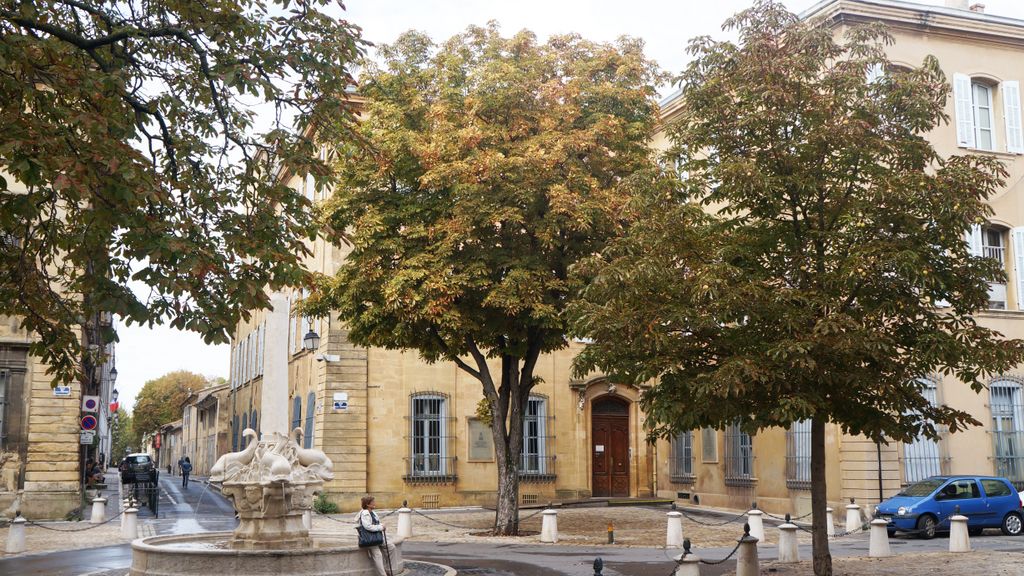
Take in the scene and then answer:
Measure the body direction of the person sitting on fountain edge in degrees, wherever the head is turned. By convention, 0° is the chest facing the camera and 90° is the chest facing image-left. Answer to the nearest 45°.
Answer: approximately 315°

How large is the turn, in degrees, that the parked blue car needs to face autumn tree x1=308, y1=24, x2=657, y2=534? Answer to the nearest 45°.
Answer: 0° — it already faces it

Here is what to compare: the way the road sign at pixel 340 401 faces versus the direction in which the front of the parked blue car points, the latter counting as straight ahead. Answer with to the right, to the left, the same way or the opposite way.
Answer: to the left

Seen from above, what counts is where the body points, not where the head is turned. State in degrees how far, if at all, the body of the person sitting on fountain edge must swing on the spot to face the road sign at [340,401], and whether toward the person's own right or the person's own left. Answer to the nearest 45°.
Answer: approximately 135° to the person's own left

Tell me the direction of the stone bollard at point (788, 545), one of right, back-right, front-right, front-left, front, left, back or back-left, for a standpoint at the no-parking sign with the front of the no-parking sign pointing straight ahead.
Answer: front-left

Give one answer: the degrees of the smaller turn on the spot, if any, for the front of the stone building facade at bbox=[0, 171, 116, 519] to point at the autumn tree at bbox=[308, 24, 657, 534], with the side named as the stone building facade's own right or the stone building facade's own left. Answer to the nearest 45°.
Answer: approximately 45° to the stone building facade's own left

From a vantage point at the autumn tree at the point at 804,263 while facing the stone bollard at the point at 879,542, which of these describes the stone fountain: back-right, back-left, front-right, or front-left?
back-left

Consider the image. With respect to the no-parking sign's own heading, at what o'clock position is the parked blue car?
The parked blue car is roughly at 10 o'clock from the no-parking sign.

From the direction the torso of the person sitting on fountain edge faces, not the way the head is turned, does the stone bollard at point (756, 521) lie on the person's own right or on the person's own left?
on the person's own left

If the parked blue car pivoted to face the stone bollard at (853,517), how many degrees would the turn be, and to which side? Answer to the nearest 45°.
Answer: approximately 45° to its right

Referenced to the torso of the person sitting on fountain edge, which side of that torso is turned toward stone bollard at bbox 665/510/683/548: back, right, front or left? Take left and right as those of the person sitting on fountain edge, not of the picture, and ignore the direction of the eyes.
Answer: left

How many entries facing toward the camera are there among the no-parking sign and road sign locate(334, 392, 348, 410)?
2
